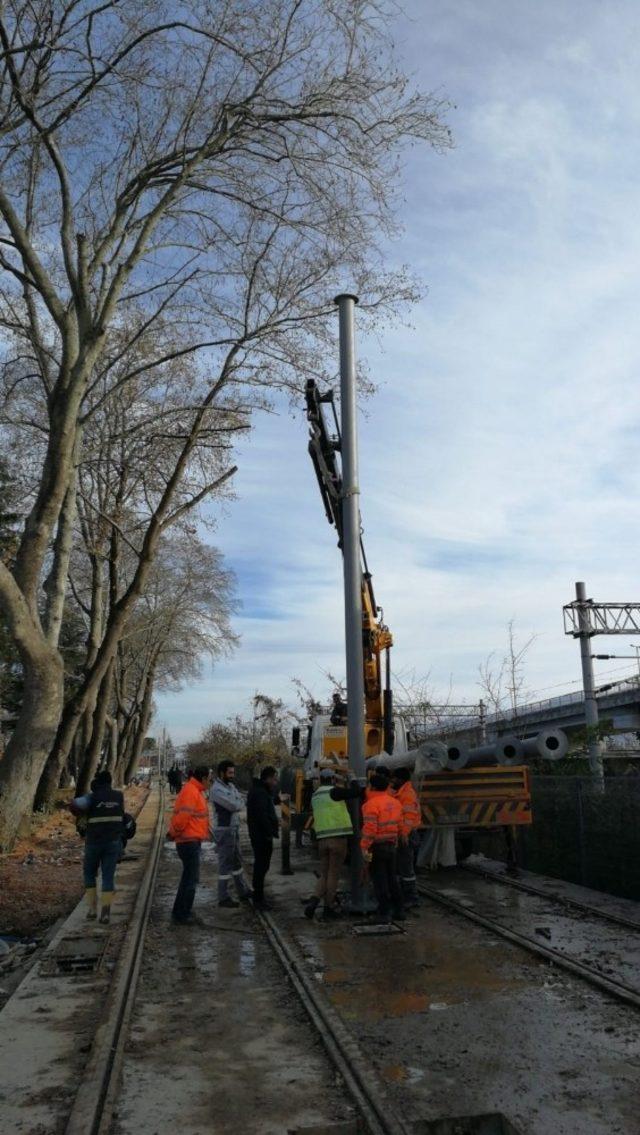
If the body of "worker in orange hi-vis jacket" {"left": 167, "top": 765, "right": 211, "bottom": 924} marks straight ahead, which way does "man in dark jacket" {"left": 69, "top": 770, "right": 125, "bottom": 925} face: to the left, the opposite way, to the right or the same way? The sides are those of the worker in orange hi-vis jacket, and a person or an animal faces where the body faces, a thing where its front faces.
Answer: to the left

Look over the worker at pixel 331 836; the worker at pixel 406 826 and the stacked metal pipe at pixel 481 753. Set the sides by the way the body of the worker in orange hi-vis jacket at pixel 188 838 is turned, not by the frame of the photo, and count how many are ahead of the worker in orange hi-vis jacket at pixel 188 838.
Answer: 3

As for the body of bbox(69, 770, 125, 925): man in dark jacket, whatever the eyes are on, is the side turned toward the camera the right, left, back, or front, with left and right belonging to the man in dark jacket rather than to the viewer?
back

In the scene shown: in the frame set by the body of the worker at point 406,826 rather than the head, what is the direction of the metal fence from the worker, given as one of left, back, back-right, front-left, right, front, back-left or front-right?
back-right

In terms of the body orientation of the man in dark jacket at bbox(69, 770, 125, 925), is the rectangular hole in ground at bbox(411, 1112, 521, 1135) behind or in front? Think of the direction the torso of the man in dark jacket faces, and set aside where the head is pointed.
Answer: behind

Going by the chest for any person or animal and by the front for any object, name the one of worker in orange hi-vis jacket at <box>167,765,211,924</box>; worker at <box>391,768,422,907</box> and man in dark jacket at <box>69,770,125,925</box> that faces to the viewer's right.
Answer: the worker in orange hi-vis jacket

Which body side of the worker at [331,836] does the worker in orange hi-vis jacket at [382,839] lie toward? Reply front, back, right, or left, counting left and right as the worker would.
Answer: right

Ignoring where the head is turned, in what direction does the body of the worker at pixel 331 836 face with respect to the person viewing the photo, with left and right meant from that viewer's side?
facing away from the viewer and to the right of the viewer

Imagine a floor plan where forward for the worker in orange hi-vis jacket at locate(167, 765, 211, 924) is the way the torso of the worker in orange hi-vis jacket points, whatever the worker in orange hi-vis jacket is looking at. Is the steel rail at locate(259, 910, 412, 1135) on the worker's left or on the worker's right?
on the worker's right

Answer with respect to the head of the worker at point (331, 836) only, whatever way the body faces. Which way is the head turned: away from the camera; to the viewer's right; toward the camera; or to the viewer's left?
away from the camera

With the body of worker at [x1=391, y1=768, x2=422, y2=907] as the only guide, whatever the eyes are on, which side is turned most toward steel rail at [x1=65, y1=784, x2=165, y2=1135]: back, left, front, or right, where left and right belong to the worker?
left
